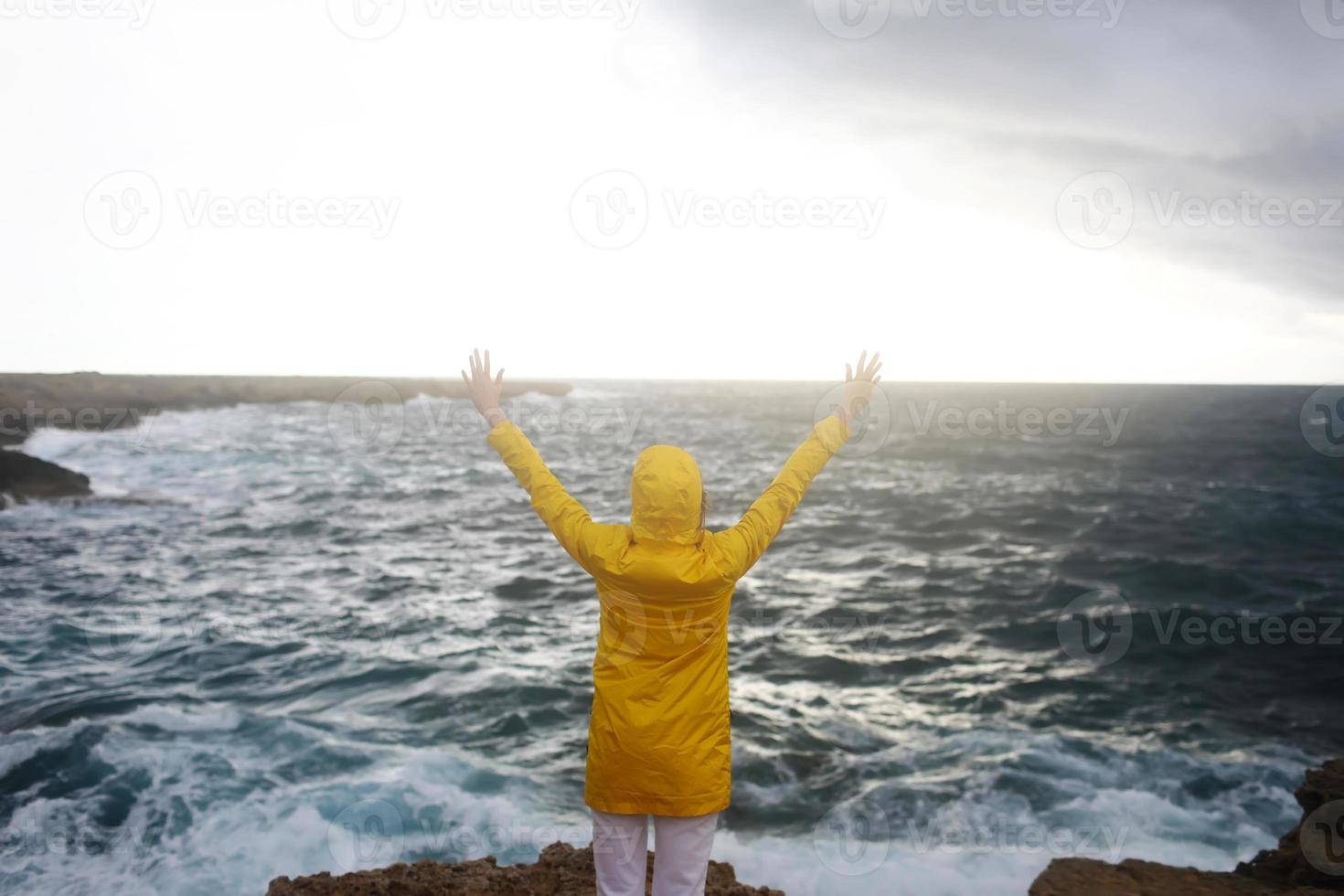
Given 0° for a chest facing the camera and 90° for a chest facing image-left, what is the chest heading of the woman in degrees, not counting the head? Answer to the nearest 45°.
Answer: approximately 180°

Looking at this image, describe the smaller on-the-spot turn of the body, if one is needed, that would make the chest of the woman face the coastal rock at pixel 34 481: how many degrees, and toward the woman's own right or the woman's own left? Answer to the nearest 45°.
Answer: approximately 45° to the woman's own left

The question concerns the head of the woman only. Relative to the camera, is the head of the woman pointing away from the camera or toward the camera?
away from the camera

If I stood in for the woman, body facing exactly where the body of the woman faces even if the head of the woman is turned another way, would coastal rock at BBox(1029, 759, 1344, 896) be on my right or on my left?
on my right
